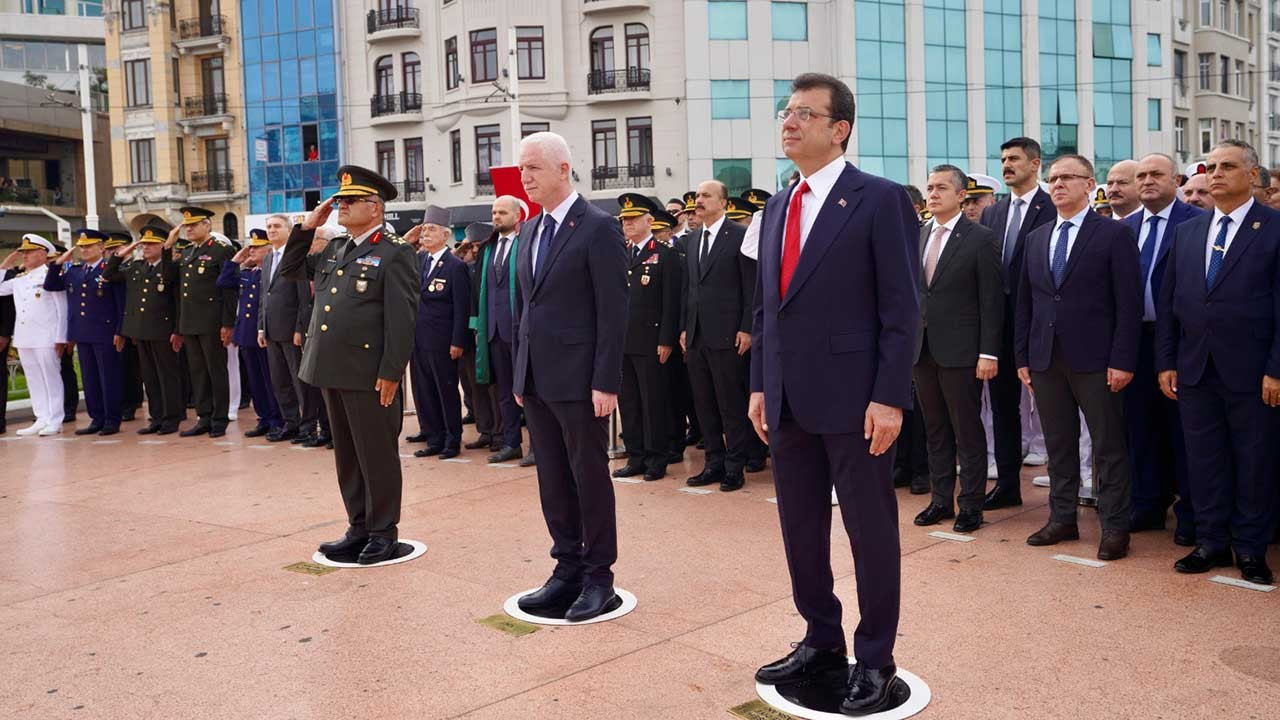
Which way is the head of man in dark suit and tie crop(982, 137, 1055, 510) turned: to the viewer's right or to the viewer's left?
to the viewer's left

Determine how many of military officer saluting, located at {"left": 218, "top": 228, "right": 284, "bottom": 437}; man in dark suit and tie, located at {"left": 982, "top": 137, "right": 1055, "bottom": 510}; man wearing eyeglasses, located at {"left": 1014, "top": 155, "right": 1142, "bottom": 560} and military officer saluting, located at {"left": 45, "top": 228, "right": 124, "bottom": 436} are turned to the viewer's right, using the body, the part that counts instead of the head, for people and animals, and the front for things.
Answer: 0

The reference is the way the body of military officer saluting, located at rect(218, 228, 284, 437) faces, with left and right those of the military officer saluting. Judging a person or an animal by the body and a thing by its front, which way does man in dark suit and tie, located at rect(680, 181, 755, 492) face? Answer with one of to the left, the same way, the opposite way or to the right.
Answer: the same way

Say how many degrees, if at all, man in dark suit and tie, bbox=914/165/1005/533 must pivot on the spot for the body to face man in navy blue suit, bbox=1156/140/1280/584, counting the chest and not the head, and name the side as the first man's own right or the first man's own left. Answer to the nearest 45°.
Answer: approximately 90° to the first man's own left

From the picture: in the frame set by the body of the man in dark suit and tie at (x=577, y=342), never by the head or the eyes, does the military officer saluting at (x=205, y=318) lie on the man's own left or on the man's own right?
on the man's own right

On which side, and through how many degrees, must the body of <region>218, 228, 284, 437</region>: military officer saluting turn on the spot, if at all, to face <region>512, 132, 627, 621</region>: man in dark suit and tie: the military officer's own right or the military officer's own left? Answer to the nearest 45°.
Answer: approximately 45° to the military officer's own left

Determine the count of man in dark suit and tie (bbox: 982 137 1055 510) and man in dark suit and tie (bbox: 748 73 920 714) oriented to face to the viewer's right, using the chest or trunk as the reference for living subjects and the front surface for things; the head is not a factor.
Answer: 0

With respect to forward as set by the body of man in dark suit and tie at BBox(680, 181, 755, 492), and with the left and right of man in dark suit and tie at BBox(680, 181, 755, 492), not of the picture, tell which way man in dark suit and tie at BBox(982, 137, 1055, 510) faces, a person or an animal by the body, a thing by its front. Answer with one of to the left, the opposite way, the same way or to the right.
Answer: the same way

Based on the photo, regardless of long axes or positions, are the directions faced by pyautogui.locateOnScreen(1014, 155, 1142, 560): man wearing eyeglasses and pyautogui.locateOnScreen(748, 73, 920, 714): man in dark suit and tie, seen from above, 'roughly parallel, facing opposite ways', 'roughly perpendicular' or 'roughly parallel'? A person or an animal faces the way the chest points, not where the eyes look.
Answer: roughly parallel

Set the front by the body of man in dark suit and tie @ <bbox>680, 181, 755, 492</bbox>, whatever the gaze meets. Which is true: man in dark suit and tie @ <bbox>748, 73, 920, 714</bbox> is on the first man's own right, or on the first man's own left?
on the first man's own left

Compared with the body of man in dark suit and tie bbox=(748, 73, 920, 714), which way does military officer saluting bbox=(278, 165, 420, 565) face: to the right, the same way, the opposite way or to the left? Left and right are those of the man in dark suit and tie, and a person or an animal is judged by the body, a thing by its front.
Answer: the same way

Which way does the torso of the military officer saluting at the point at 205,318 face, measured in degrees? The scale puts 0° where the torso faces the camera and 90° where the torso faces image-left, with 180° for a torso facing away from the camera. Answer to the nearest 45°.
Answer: approximately 45°

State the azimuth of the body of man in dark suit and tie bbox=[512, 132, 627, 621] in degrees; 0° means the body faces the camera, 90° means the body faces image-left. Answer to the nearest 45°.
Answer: approximately 45°

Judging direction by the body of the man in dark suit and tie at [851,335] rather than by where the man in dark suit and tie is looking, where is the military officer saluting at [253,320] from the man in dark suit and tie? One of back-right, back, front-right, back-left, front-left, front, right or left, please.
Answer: right

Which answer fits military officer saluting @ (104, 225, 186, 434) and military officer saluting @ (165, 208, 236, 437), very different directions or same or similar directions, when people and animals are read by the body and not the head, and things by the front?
same or similar directions

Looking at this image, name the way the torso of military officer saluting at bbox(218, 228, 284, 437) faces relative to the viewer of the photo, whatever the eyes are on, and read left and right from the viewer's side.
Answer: facing the viewer and to the left of the viewer
